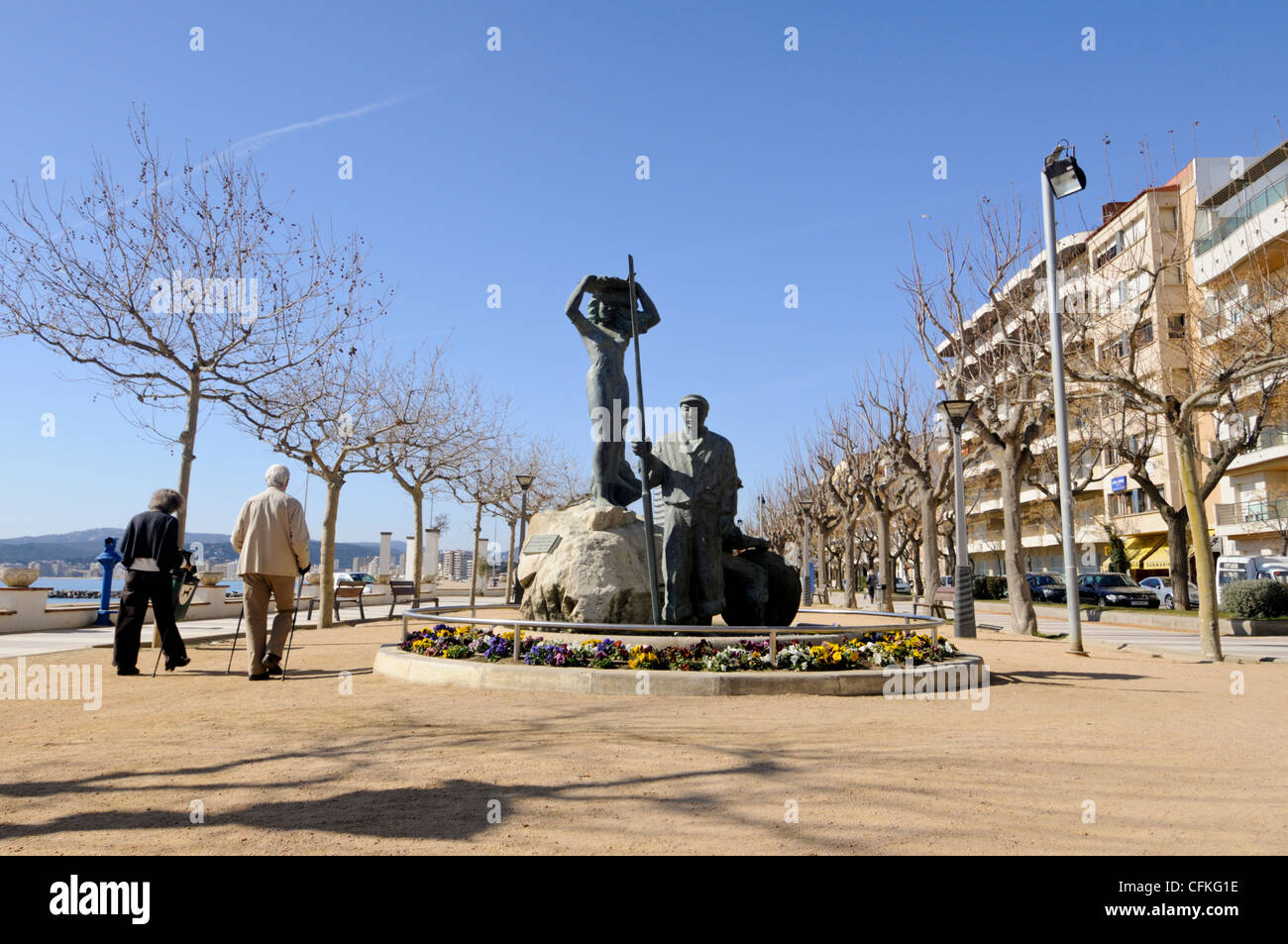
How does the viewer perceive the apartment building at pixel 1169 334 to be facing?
facing the viewer and to the left of the viewer

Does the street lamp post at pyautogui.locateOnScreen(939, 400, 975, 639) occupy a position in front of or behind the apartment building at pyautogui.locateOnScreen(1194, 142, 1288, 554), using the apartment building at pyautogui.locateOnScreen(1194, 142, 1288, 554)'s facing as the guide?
in front

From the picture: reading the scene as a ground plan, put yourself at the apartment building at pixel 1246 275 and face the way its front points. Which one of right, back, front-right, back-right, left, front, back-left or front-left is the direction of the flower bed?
front-left

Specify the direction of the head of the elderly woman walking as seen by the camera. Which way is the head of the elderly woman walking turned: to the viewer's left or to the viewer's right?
to the viewer's right

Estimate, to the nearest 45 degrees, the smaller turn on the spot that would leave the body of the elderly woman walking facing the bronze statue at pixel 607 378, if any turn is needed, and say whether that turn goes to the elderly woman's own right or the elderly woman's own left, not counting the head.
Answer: approximately 45° to the elderly woman's own right

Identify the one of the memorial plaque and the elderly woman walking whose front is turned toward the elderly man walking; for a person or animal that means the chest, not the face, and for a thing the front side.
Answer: the memorial plaque

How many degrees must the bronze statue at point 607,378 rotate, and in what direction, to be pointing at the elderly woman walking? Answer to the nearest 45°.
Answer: approximately 45° to its right

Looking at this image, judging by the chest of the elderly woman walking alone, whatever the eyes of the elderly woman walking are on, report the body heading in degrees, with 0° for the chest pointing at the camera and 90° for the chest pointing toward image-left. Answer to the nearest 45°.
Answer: approximately 225°
